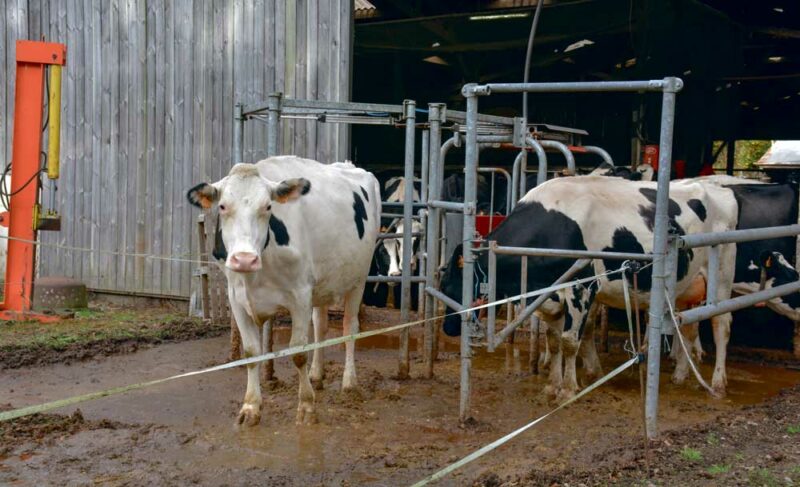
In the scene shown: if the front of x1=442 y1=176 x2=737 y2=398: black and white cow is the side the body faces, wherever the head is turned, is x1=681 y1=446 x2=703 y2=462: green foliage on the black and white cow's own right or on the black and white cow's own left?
on the black and white cow's own left

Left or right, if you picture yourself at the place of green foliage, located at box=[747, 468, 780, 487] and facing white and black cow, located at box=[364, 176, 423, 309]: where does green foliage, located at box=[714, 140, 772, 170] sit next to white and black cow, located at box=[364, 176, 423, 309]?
right

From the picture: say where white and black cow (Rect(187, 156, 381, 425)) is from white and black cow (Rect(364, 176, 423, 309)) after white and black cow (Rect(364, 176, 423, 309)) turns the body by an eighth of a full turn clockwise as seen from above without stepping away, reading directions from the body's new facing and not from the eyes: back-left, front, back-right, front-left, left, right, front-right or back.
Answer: front-left

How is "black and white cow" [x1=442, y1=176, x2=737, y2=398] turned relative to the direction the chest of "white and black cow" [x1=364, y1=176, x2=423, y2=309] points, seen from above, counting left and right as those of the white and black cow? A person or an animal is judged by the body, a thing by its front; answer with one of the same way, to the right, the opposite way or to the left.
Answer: to the right

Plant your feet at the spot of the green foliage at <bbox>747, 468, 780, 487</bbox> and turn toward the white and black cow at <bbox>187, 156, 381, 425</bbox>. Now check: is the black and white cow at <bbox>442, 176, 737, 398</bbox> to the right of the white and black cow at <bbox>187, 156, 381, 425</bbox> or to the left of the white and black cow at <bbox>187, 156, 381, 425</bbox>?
right

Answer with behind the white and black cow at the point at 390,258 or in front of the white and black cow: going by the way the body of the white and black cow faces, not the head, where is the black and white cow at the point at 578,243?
in front

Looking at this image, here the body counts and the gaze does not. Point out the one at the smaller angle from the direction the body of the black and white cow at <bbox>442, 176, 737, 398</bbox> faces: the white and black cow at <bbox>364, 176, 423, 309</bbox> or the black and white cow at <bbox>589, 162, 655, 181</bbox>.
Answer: the white and black cow

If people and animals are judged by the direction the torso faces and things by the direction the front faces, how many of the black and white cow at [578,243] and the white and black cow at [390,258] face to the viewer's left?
1

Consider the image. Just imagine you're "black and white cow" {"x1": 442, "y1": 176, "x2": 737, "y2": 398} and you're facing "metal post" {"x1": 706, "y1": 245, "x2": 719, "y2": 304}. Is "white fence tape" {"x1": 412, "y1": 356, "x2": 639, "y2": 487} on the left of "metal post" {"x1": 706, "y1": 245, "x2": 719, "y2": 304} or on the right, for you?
right

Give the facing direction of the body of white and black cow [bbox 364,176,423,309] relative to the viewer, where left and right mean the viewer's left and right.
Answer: facing the viewer

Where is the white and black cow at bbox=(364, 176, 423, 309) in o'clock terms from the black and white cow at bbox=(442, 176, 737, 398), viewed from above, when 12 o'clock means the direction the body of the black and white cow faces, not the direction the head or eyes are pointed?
The white and black cow is roughly at 2 o'clock from the black and white cow.

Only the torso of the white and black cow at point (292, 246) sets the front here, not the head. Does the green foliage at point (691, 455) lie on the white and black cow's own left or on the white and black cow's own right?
on the white and black cow's own left

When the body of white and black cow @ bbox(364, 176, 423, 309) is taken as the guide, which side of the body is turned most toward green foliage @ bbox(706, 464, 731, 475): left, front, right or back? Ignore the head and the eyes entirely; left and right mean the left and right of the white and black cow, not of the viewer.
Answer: front

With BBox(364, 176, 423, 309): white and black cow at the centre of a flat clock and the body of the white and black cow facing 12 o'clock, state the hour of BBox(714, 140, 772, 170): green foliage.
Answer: The green foliage is roughly at 7 o'clock from the white and black cow.

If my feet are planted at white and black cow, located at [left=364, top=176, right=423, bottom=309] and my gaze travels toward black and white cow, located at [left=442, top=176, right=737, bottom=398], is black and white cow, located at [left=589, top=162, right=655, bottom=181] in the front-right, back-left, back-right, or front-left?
front-left

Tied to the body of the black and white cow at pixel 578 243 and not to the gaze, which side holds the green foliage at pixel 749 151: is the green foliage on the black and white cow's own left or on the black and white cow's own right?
on the black and white cow's own right

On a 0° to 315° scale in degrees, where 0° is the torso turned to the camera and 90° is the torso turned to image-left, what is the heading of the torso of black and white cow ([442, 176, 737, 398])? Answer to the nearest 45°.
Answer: approximately 90°
